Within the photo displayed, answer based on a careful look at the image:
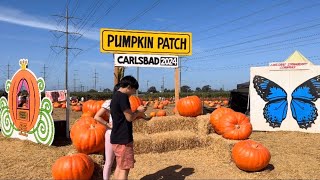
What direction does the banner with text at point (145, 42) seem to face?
toward the camera

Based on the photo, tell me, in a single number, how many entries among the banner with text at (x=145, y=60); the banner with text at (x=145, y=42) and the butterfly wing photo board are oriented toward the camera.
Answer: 3

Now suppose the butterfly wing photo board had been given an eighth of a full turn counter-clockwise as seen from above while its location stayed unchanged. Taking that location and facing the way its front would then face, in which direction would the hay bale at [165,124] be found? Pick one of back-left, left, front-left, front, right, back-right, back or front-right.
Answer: right

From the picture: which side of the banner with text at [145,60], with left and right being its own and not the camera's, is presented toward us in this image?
front

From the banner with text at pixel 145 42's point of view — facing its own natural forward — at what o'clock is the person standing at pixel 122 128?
The person standing is roughly at 12 o'clock from the banner with text.
